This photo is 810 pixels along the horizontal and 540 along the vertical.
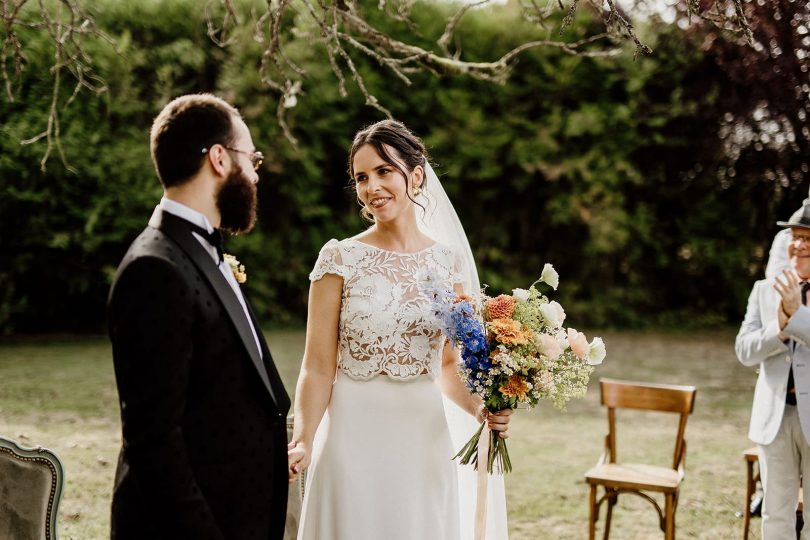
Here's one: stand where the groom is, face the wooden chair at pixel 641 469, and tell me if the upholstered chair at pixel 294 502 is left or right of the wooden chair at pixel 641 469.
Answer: left

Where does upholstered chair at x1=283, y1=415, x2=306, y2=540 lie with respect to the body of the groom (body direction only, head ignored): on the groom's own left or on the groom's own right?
on the groom's own left

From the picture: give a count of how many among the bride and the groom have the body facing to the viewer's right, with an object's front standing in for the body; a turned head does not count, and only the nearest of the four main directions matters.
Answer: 1

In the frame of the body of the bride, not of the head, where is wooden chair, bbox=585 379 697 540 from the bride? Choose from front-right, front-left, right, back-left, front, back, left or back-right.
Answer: back-left

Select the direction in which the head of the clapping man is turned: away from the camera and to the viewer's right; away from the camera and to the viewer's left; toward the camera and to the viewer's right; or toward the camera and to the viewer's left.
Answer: toward the camera and to the viewer's left

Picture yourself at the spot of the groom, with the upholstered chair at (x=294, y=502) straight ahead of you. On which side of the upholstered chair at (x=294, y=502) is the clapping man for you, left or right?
right

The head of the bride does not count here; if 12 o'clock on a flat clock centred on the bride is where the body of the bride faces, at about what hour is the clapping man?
The clapping man is roughly at 8 o'clock from the bride.

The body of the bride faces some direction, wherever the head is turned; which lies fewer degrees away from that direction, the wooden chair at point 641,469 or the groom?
the groom

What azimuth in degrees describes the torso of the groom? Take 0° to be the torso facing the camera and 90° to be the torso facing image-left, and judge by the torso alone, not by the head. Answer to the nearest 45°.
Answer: approximately 270°
